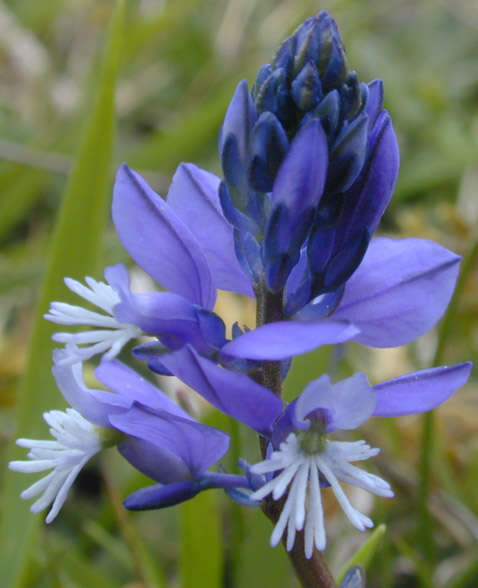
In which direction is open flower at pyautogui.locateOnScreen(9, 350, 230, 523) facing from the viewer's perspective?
to the viewer's left

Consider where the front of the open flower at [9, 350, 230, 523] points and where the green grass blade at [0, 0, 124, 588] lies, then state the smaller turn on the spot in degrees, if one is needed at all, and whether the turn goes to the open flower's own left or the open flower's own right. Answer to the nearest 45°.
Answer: approximately 90° to the open flower's own right
